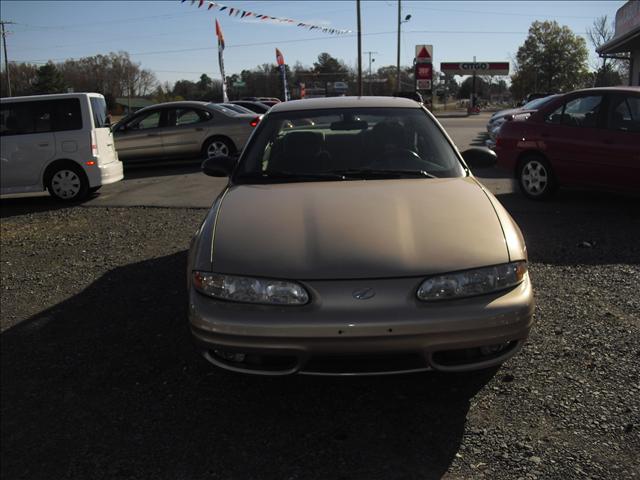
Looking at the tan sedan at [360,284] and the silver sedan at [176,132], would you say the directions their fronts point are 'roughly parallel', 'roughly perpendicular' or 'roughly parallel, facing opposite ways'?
roughly perpendicular

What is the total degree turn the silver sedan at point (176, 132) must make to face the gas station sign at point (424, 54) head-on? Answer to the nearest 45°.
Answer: approximately 135° to its right

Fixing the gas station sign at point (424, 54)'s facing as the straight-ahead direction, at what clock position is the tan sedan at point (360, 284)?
The tan sedan is roughly at 12 o'clock from the gas station sign.

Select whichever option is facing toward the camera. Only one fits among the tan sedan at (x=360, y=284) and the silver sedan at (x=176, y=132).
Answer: the tan sedan at (x=360, y=284)

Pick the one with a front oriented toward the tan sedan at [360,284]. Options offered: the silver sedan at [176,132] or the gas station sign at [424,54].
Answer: the gas station sign

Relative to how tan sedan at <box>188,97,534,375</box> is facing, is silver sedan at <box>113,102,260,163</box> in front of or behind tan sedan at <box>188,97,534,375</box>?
behind

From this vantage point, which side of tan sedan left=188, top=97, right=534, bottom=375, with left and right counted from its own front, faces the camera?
front

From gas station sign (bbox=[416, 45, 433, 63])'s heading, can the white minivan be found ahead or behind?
ahead

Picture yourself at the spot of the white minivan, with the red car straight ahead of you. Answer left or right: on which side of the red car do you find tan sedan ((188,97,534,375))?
right

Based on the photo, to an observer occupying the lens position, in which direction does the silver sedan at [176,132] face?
facing to the left of the viewer

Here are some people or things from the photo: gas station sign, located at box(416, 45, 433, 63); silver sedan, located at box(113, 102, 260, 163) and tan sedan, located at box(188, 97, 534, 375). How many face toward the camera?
2

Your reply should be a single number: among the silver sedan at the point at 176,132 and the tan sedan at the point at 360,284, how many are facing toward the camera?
1
